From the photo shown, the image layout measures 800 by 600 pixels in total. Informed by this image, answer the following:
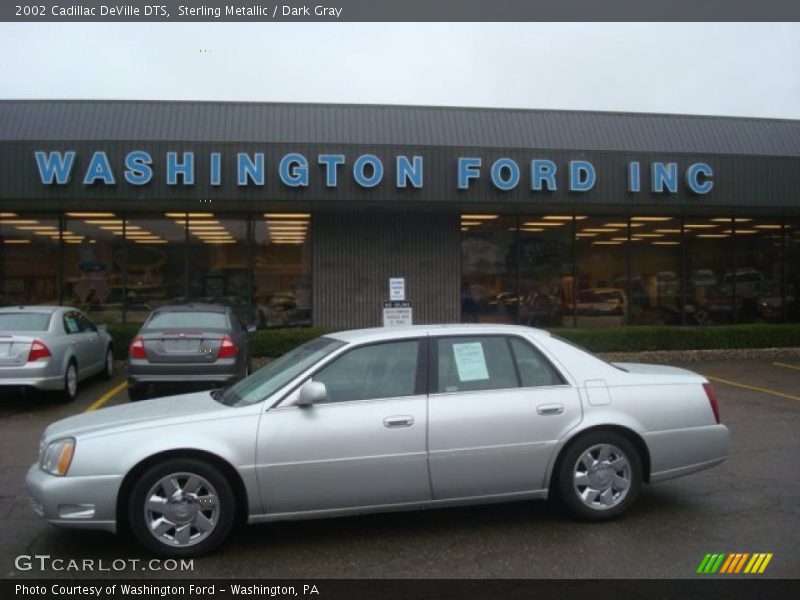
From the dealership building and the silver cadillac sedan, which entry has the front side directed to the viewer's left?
the silver cadillac sedan

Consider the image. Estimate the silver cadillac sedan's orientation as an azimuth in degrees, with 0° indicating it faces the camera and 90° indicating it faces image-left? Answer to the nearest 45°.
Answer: approximately 90°

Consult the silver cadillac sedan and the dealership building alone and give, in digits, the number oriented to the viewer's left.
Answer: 1

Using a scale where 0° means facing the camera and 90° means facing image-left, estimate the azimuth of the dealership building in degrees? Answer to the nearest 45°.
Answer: approximately 0°

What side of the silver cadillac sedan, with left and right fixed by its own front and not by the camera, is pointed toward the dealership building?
right

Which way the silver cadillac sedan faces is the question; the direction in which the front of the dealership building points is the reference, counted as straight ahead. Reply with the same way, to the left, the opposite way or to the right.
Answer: to the right

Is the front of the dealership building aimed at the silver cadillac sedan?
yes
